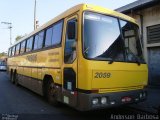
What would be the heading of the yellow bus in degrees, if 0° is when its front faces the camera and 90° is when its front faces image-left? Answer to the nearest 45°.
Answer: approximately 315°

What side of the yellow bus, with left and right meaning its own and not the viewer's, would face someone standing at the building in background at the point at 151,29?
left
